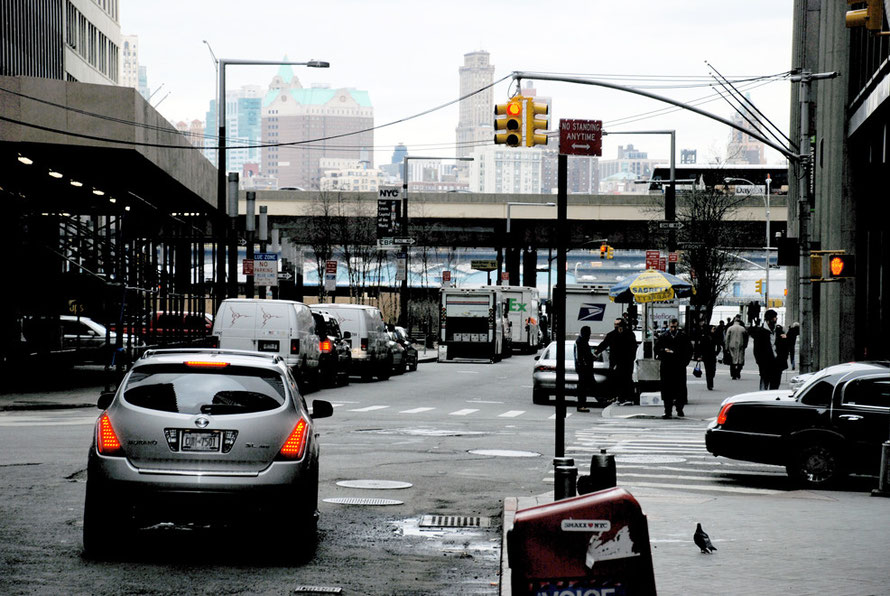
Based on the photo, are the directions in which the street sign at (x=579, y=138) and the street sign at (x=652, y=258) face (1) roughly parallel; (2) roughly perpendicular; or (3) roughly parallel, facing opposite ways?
roughly parallel

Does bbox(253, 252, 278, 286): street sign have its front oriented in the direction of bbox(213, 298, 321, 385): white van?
yes

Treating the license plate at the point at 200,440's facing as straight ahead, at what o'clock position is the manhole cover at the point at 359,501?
The manhole cover is roughly at 7 o'clock from the license plate.

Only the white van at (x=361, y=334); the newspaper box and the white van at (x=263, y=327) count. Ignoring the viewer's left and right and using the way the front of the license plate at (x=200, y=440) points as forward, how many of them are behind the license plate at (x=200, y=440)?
2

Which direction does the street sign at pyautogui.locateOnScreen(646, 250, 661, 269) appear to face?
toward the camera

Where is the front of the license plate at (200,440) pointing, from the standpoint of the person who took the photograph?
facing the viewer

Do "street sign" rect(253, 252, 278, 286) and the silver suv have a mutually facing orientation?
yes

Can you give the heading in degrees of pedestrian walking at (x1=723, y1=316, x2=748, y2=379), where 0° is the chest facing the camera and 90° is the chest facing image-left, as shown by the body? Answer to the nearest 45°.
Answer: approximately 180°

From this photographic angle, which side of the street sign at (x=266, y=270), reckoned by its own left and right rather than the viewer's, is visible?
front

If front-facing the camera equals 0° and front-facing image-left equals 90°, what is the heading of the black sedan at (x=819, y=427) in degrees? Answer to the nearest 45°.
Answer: approximately 270°

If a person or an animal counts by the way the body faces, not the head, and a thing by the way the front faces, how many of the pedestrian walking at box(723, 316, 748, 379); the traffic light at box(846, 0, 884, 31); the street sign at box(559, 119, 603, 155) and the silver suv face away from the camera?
2

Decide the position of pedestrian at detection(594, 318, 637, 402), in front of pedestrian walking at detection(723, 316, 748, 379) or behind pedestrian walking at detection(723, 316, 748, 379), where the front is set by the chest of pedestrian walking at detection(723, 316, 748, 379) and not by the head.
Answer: behind

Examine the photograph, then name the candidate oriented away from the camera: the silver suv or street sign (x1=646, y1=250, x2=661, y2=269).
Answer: the silver suv
